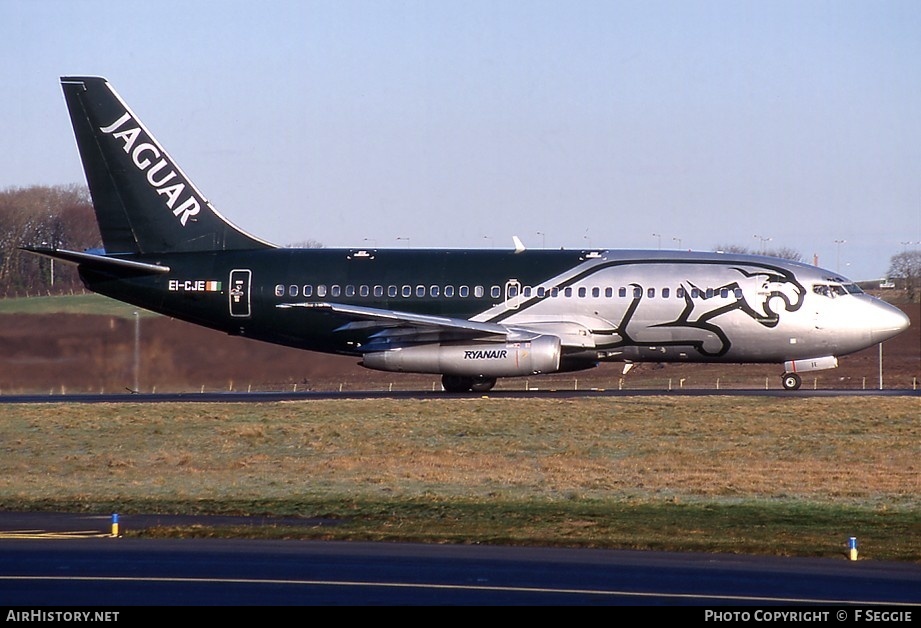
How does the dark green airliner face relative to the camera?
to the viewer's right
